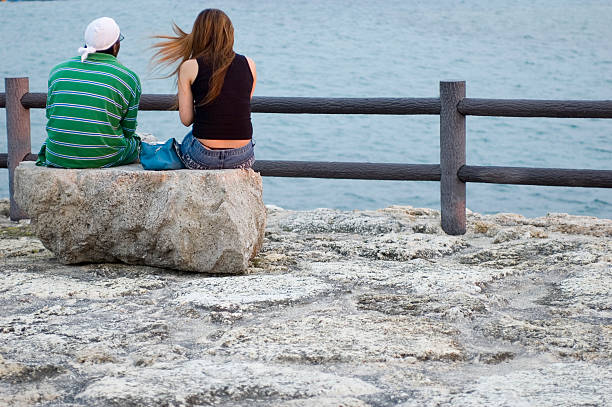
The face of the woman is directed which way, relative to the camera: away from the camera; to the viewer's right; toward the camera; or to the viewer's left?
away from the camera

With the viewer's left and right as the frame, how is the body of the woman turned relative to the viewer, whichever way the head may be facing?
facing away from the viewer
